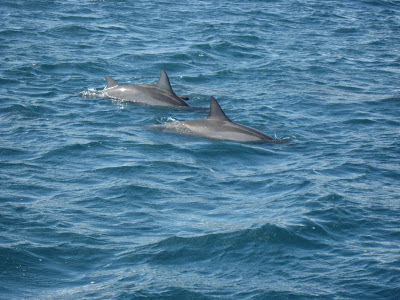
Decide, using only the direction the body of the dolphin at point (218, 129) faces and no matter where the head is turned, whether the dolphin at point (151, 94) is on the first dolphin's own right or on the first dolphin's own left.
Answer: on the first dolphin's own left

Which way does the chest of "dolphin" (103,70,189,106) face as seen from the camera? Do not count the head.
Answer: to the viewer's right

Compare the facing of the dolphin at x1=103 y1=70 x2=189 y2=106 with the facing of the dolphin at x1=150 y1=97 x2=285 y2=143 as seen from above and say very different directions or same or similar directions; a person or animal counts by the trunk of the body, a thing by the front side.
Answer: same or similar directions

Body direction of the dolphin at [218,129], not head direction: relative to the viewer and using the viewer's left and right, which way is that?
facing to the right of the viewer

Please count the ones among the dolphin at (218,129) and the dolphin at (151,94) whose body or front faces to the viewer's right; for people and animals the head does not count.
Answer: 2

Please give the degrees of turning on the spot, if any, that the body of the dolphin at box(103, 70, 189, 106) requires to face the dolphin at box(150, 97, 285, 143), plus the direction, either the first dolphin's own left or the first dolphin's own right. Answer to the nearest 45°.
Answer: approximately 45° to the first dolphin's own right
